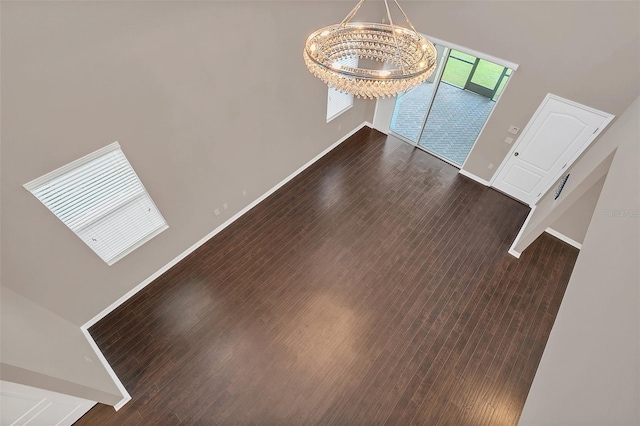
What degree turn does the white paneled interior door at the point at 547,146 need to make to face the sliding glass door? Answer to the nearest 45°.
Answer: approximately 135° to its right

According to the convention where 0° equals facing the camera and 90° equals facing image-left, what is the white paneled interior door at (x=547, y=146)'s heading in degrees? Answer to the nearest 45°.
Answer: approximately 0°

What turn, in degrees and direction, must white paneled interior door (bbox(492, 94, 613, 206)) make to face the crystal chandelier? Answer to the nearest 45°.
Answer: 0° — it already faces it

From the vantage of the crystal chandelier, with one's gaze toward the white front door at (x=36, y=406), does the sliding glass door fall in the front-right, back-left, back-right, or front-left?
back-right

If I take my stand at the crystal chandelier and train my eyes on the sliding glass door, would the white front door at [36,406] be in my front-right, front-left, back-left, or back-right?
back-left

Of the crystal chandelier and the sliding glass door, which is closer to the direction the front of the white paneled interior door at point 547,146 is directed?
the crystal chandelier

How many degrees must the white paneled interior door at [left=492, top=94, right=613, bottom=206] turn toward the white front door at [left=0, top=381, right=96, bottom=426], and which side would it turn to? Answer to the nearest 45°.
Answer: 0° — it already faces it

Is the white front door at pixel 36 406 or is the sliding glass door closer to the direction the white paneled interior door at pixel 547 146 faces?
the white front door
